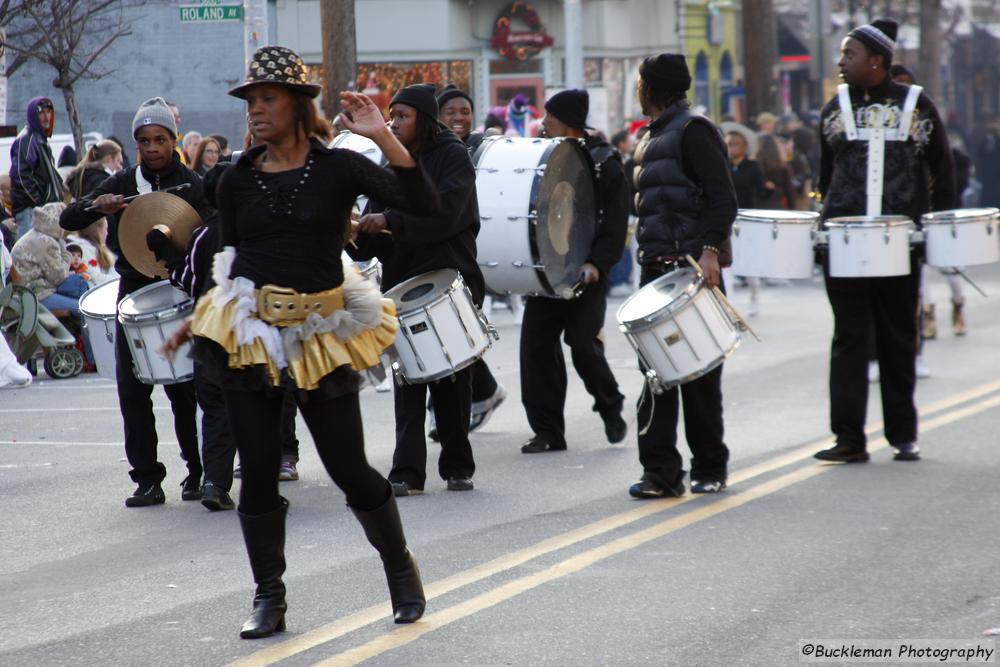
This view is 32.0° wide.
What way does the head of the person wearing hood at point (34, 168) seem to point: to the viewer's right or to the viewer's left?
to the viewer's right

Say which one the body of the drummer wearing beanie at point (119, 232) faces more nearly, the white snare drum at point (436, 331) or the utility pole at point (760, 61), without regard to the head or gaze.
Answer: the white snare drum

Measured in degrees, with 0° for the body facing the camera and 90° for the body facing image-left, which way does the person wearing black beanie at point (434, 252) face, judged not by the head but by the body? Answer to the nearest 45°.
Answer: approximately 45°

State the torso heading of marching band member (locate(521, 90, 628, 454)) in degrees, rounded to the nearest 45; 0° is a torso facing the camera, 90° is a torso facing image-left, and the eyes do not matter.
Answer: approximately 90°

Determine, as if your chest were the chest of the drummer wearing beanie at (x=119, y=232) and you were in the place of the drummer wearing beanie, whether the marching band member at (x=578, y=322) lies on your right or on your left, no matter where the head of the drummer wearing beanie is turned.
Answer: on your left

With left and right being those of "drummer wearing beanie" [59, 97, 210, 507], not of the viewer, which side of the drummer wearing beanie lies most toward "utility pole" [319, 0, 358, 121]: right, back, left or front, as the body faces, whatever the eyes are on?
back

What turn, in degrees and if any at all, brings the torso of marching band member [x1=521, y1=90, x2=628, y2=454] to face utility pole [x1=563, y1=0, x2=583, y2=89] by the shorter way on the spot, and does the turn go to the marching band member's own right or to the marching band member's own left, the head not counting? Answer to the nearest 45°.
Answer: approximately 90° to the marching band member's own right

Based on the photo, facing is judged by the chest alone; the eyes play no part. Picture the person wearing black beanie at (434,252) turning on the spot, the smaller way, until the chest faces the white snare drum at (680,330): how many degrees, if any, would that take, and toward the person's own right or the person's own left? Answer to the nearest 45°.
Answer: approximately 90° to the person's own left

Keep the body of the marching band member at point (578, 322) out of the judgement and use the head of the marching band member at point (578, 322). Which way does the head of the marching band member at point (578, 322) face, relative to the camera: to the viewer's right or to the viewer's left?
to the viewer's left

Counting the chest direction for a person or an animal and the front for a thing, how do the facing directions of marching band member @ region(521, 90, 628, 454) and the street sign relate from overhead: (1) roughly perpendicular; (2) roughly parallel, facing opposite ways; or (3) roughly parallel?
roughly perpendicular

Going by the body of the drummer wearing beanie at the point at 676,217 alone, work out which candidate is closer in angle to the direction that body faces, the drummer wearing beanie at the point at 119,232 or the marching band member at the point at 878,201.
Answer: the drummer wearing beanie

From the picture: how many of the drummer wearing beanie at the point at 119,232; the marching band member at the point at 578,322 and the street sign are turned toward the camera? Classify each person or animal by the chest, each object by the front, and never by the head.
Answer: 2

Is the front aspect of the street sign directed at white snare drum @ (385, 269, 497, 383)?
yes
